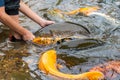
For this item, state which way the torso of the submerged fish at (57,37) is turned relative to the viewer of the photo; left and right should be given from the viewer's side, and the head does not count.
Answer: facing to the left of the viewer
